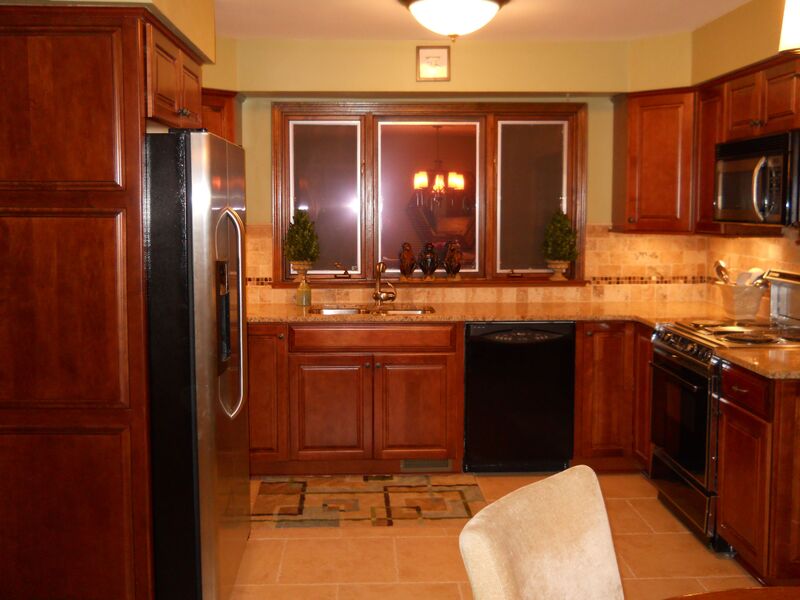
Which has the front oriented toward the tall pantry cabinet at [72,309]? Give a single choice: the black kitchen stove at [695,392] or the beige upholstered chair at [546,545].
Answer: the black kitchen stove

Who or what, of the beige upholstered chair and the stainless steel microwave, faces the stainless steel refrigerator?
the stainless steel microwave

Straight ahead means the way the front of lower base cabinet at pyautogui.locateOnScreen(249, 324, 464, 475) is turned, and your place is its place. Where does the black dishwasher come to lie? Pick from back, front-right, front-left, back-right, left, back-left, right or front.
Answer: left

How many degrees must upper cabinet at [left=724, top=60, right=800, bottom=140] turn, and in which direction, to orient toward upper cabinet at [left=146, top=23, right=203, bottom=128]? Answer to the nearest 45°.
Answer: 0° — it already faces it

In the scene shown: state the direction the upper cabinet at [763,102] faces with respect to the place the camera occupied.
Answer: facing the viewer and to the left of the viewer

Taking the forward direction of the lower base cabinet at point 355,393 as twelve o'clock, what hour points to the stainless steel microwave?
The stainless steel microwave is roughly at 10 o'clock from the lower base cabinet.

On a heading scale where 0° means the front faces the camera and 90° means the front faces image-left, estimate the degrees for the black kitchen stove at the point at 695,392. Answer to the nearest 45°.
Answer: approximately 45°

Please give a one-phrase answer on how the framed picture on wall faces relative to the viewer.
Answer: facing the viewer

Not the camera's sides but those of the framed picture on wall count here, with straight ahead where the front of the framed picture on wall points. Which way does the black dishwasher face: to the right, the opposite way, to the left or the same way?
the same way

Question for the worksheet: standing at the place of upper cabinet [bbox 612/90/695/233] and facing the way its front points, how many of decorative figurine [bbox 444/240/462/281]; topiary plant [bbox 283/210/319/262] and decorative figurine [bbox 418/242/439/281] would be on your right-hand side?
3

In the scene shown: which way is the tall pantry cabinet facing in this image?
to the viewer's right

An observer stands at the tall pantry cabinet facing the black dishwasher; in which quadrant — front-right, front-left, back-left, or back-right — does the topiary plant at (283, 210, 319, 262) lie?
front-left

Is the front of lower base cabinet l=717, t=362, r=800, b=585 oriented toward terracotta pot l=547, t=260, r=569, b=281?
no

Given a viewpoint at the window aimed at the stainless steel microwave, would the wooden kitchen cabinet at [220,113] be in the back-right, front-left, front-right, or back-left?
back-right

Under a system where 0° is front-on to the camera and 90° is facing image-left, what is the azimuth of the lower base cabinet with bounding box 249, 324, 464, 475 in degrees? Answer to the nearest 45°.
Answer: approximately 0°

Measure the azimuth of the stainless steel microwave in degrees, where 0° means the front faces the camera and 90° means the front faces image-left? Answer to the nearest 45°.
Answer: approximately 45°
